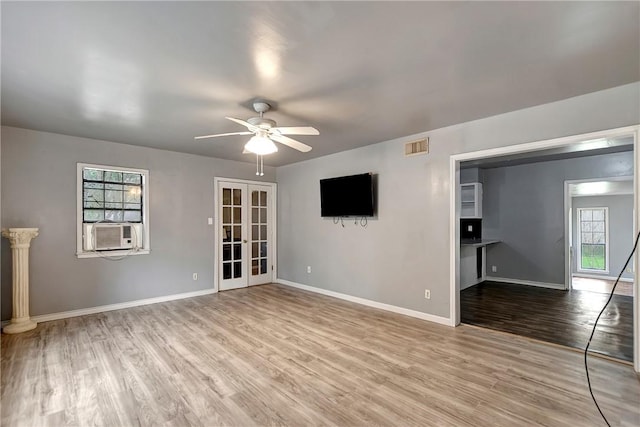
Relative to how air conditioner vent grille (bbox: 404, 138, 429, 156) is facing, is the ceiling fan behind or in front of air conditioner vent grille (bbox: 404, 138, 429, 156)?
in front

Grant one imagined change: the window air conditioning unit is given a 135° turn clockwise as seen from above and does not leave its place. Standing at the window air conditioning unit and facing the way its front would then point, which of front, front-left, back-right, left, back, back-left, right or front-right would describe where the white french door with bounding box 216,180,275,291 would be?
back-right

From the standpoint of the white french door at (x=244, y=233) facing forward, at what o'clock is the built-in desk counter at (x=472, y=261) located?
The built-in desk counter is roughly at 11 o'clock from the white french door.

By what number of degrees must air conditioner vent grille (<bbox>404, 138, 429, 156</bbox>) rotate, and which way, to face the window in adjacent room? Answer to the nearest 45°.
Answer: approximately 180°

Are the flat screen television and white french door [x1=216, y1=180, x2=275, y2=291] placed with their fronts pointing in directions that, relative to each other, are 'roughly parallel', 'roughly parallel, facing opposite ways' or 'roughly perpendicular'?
roughly perpendicular

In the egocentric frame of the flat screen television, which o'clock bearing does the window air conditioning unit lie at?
The window air conditioning unit is roughly at 1 o'clock from the flat screen television.

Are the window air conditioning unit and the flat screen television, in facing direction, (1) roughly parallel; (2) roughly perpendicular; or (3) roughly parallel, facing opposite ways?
roughly perpendicular

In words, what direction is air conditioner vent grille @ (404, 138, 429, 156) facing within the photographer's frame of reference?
facing the viewer and to the left of the viewer

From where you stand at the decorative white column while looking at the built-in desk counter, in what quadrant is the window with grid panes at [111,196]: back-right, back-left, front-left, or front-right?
front-left

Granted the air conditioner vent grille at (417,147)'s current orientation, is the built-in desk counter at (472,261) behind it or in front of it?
behind

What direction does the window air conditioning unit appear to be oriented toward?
toward the camera

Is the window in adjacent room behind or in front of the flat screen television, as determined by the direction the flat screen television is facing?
behind

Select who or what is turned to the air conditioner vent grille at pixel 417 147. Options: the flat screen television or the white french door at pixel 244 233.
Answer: the white french door

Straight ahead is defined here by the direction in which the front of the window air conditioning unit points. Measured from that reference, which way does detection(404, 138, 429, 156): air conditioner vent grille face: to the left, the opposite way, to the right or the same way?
to the right

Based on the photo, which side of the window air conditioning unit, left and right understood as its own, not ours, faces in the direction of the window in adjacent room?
left
